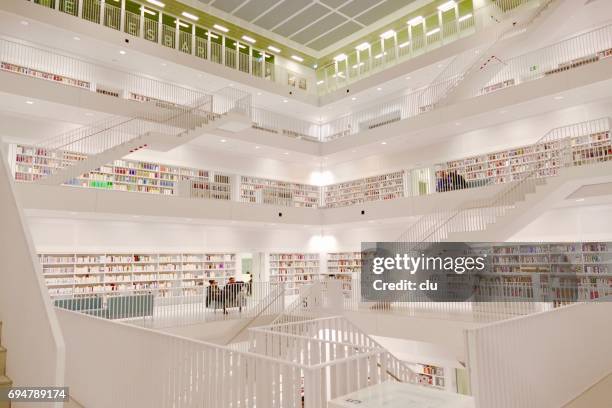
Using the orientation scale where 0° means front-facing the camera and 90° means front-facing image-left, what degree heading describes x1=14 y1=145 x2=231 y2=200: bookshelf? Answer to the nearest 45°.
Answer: approximately 315°

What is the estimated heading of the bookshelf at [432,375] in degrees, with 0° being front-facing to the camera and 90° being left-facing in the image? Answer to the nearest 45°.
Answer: approximately 45°

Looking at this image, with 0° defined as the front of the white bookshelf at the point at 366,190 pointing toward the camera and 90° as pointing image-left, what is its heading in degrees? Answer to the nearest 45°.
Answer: approximately 45°

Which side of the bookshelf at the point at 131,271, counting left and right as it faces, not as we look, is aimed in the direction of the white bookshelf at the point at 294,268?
left

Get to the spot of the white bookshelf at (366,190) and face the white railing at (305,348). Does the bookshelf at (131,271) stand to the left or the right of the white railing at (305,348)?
right
